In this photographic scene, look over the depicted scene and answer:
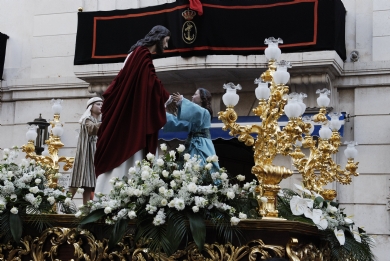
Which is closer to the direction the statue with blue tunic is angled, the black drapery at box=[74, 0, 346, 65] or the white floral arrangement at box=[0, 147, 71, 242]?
the white floral arrangement

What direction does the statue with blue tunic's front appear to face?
to the viewer's left

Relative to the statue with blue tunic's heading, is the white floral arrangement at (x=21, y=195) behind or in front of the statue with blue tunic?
in front

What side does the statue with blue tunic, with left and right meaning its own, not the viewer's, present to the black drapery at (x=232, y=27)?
right
